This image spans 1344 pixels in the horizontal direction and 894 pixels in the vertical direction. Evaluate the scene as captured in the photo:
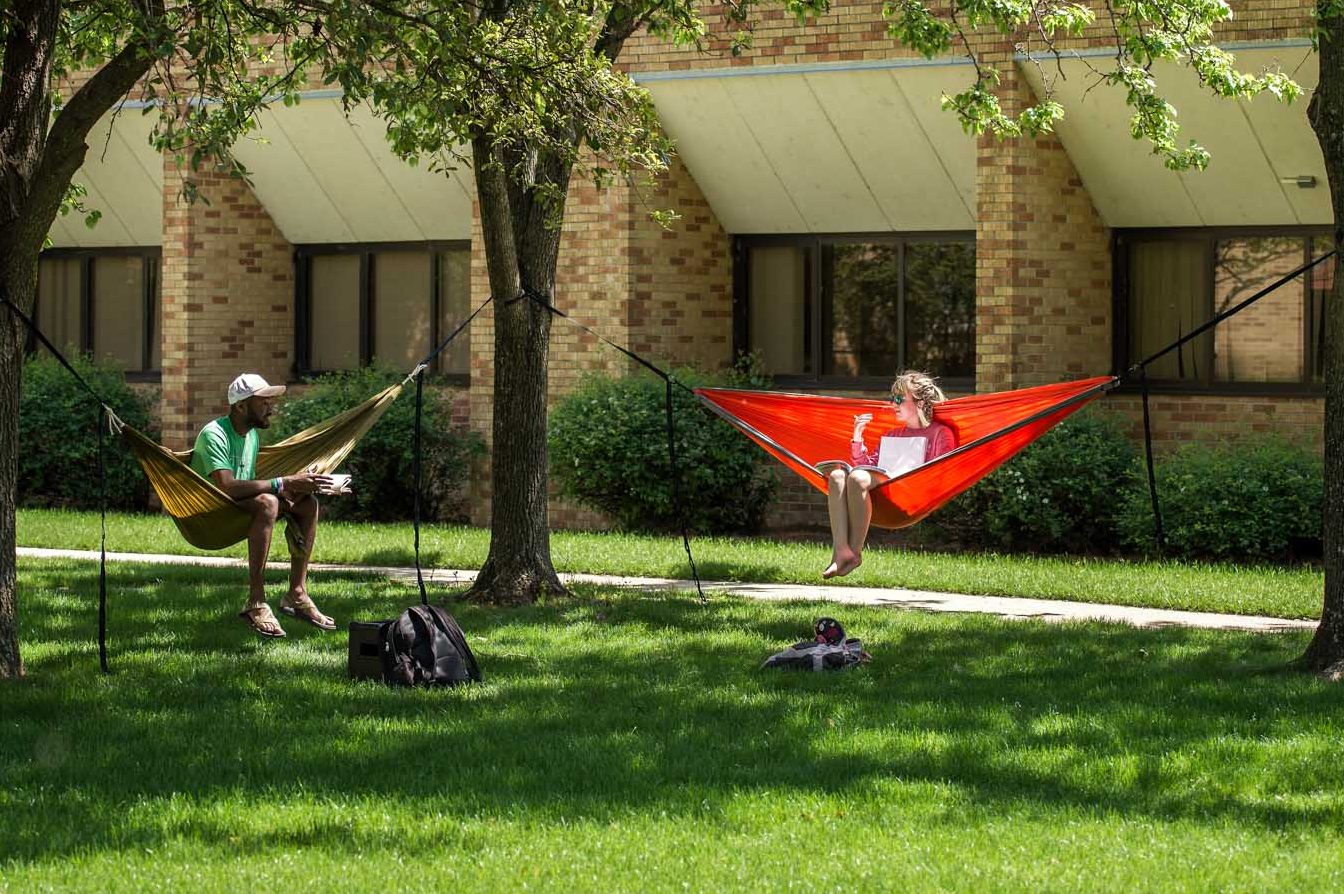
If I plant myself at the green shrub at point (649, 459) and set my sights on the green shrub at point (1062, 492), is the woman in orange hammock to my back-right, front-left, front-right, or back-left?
front-right

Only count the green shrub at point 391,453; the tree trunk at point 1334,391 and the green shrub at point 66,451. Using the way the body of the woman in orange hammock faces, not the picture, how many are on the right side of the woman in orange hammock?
2

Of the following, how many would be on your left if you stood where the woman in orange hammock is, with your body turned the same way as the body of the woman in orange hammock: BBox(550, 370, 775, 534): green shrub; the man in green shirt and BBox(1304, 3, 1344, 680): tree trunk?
1

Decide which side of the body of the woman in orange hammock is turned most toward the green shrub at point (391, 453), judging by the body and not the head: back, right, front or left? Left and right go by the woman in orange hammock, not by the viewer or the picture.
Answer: right

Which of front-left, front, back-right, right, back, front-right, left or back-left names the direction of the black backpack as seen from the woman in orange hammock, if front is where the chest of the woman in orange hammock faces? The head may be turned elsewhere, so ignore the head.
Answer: front

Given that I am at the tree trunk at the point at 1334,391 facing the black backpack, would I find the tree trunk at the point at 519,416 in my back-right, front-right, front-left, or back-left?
front-right

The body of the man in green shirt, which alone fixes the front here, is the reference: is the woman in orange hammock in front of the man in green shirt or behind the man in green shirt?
in front

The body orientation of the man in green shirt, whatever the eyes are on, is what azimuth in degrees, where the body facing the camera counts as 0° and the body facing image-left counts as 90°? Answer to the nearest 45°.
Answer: approximately 315°

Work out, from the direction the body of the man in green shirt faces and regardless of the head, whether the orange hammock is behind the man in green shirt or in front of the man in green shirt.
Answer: in front

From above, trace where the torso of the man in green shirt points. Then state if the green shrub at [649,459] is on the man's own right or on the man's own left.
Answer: on the man's own left

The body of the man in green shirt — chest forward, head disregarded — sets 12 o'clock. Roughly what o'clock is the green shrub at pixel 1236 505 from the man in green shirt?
The green shrub is roughly at 10 o'clock from the man in green shirt.

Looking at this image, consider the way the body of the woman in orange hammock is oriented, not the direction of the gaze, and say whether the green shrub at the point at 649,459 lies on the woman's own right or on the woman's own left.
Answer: on the woman's own right

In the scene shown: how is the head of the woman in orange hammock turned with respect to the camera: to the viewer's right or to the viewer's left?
to the viewer's left

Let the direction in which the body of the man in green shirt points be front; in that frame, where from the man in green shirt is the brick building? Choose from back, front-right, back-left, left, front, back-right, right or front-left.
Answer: left

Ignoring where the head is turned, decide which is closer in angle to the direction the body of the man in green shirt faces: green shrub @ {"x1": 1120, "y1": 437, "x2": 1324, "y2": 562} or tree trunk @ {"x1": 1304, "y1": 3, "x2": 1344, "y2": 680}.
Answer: the tree trunk

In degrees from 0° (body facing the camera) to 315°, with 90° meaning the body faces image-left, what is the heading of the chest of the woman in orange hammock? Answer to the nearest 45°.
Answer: approximately 45°

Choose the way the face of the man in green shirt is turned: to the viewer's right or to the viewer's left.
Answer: to the viewer's right

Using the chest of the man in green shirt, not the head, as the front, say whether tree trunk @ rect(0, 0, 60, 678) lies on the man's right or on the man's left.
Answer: on the man's right

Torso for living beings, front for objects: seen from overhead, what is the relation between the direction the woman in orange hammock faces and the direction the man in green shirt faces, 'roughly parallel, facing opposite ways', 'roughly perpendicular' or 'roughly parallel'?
roughly perpendicular

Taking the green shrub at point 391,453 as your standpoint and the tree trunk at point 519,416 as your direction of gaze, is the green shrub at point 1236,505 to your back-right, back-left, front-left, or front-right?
front-left
